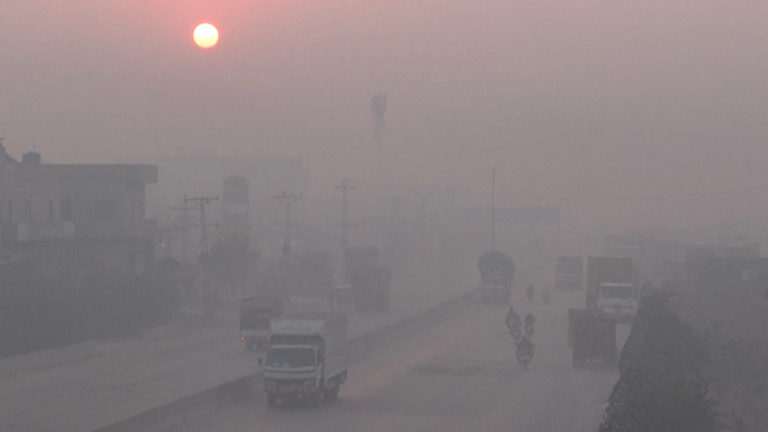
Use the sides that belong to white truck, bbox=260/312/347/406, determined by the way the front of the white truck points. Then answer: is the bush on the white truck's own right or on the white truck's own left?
on the white truck's own left

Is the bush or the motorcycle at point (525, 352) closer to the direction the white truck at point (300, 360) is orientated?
the bush

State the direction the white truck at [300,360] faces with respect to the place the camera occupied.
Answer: facing the viewer and to the left of the viewer
